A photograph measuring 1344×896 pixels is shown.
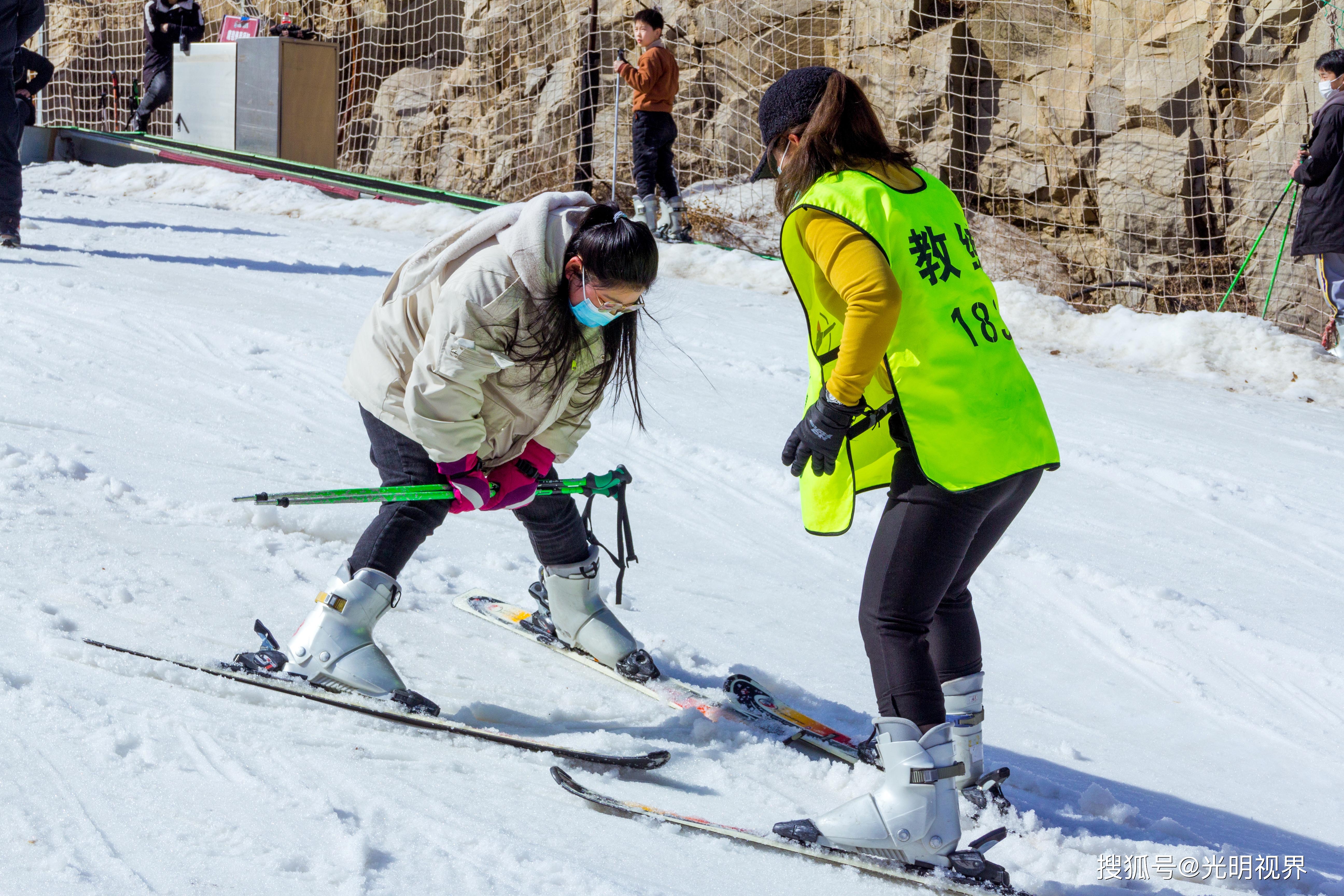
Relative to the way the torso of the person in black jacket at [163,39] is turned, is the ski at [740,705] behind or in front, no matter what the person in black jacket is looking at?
in front

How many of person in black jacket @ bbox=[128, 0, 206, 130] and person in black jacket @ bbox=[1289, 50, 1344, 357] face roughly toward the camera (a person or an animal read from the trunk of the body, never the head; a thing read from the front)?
1

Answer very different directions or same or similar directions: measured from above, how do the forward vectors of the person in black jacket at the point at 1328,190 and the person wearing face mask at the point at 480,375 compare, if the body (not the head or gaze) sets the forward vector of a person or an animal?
very different directions

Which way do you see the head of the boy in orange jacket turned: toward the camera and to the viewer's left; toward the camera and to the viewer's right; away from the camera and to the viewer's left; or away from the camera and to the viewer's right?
toward the camera and to the viewer's left

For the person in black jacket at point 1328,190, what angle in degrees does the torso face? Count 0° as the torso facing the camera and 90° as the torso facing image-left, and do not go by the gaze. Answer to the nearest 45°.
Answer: approximately 90°

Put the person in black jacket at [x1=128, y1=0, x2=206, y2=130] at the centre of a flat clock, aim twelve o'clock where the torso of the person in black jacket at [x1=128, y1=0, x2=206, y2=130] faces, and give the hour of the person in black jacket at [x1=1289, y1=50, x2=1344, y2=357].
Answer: the person in black jacket at [x1=1289, y1=50, x2=1344, y2=357] is roughly at 11 o'clock from the person in black jacket at [x1=128, y1=0, x2=206, y2=130].

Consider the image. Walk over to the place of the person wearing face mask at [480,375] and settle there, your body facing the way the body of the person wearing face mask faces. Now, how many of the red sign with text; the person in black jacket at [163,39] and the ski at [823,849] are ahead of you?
1

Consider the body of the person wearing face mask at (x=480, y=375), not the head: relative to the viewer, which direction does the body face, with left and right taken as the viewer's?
facing the viewer and to the right of the viewer

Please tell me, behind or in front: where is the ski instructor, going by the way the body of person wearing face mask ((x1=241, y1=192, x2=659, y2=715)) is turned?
in front

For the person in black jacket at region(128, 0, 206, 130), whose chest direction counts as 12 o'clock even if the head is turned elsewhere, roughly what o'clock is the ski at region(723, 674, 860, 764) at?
The ski is roughly at 12 o'clock from the person in black jacket.

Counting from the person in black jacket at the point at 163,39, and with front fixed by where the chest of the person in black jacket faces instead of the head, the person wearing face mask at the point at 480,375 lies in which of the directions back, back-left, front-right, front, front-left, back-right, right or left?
front

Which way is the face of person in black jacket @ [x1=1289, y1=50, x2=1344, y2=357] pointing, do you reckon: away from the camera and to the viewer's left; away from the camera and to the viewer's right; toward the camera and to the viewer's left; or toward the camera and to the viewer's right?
toward the camera and to the viewer's left
